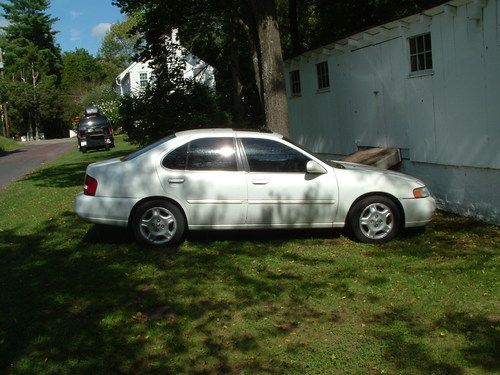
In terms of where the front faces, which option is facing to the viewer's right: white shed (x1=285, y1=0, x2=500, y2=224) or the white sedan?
the white sedan

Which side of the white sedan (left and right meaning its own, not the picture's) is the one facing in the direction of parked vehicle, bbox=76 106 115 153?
left

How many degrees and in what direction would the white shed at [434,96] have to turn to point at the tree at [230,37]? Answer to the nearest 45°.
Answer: approximately 90° to its right

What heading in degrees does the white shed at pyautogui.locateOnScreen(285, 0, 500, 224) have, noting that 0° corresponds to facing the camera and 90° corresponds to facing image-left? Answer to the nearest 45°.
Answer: approximately 45°

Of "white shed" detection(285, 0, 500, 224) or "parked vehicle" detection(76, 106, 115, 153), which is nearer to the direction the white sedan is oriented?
the white shed

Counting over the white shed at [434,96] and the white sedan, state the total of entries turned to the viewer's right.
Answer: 1

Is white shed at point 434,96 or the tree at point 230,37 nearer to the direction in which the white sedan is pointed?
the white shed

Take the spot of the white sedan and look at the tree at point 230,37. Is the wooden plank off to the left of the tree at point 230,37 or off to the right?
right

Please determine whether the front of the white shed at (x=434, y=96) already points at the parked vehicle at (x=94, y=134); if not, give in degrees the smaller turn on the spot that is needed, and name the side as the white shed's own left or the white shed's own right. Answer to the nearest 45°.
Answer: approximately 90° to the white shed's own right

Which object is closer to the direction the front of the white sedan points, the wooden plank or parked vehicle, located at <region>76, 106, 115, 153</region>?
the wooden plank

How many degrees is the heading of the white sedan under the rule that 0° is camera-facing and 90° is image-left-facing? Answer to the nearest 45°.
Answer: approximately 270°

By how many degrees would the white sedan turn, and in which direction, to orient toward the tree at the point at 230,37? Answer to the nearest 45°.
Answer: approximately 90° to its left
